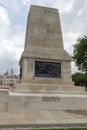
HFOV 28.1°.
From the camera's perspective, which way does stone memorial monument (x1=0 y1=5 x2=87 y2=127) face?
toward the camera

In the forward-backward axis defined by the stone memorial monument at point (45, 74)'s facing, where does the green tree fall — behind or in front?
behind
